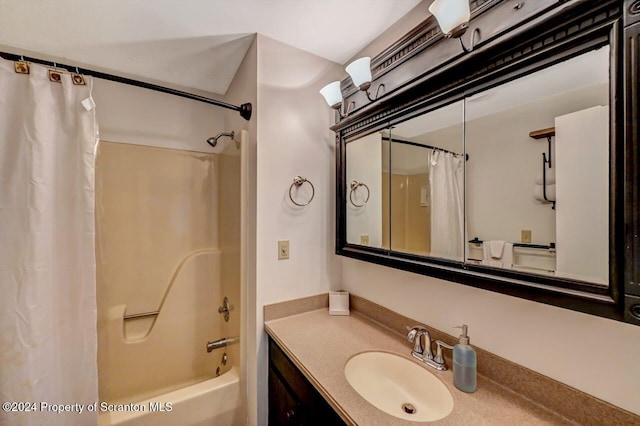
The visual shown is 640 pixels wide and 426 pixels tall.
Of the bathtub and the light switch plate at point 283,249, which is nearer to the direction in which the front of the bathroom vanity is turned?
the bathtub

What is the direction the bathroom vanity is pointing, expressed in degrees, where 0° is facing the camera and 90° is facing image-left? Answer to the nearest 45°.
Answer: approximately 45°

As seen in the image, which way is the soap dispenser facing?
to the viewer's left

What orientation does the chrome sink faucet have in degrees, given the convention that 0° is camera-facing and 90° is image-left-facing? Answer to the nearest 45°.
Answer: approximately 45°

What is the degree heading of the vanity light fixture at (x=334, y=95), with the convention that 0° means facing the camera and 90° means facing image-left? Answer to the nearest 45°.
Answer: approximately 45°
